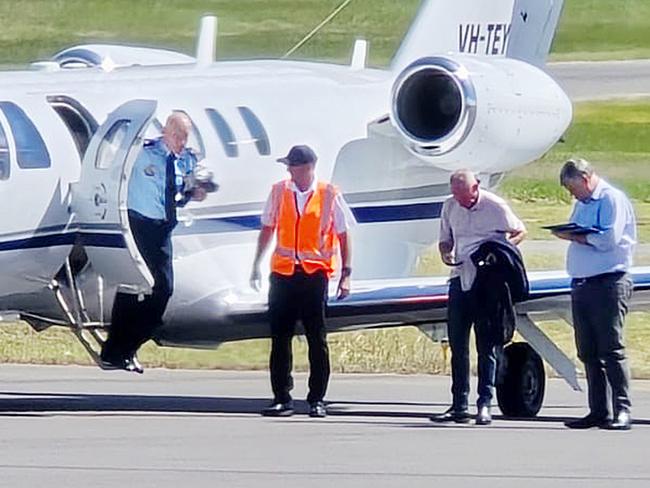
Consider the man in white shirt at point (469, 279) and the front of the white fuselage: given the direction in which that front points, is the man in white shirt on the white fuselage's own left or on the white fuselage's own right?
on the white fuselage's own left

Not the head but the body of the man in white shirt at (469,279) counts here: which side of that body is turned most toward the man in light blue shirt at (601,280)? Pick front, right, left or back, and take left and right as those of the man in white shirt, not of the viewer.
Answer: left

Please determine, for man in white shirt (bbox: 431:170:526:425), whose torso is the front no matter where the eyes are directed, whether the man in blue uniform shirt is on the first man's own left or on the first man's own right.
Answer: on the first man's own right

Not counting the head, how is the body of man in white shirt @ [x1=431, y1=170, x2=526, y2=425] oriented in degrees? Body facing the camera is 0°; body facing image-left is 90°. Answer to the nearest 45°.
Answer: approximately 0°

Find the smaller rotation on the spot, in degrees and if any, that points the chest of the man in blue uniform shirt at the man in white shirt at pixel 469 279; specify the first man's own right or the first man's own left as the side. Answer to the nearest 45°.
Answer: approximately 45° to the first man's own left

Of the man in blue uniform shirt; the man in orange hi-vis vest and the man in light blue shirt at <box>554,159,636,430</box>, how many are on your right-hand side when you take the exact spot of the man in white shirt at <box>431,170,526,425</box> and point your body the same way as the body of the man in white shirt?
2
